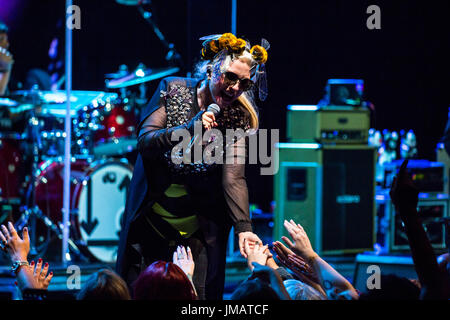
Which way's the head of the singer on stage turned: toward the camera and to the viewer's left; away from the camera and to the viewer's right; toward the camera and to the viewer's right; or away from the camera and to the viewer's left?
toward the camera and to the viewer's right

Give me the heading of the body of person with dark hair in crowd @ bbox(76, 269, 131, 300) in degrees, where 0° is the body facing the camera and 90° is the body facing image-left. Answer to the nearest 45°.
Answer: approximately 180°

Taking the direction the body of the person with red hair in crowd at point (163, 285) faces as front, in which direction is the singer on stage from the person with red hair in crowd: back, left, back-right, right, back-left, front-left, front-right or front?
front

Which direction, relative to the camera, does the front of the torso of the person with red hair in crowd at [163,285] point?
away from the camera

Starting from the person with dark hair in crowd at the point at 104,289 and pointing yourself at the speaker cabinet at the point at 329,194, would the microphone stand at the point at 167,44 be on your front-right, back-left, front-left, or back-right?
front-left

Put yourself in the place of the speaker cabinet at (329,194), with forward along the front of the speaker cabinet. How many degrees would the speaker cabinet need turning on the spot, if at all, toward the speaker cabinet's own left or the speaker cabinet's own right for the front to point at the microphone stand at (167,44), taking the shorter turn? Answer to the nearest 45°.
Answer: approximately 135° to the speaker cabinet's own right

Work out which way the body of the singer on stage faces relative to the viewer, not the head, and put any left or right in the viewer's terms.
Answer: facing the viewer and to the right of the viewer

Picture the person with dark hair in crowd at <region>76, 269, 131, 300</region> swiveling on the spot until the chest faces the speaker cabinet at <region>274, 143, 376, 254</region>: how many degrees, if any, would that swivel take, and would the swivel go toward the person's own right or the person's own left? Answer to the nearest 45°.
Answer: approximately 45° to the person's own right

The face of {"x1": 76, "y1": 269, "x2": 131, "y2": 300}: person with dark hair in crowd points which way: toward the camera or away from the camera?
away from the camera

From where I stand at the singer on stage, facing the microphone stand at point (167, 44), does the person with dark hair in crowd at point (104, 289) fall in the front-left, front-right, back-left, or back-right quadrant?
back-left

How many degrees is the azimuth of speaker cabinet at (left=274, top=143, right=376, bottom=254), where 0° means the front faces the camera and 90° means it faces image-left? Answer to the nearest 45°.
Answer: approximately 315°

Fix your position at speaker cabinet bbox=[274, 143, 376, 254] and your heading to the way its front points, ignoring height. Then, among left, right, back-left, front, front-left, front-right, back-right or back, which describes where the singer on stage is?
front-right

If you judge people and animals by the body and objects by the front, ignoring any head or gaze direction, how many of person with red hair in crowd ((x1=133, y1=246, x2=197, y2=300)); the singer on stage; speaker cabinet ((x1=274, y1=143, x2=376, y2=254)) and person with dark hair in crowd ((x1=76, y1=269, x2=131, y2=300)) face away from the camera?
2

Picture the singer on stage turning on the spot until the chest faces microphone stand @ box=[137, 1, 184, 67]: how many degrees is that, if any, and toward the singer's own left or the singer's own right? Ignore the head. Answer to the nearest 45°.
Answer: approximately 135° to the singer's own left

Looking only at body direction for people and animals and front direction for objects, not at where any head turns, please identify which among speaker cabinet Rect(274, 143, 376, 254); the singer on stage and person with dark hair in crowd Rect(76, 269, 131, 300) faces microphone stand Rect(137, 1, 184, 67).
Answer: the person with dark hair in crowd

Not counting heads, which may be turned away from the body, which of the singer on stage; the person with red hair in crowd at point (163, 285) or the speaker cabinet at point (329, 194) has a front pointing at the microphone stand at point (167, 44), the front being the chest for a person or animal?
the person with red hair in crowd

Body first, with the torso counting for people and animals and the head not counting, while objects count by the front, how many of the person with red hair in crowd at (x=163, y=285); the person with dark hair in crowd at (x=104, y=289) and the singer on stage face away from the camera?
2

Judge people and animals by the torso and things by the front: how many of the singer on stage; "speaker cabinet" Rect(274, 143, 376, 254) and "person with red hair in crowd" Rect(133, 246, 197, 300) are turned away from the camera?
1

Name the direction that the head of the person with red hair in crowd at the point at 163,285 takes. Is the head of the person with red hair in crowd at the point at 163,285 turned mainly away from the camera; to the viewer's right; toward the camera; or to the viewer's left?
away from the camera
